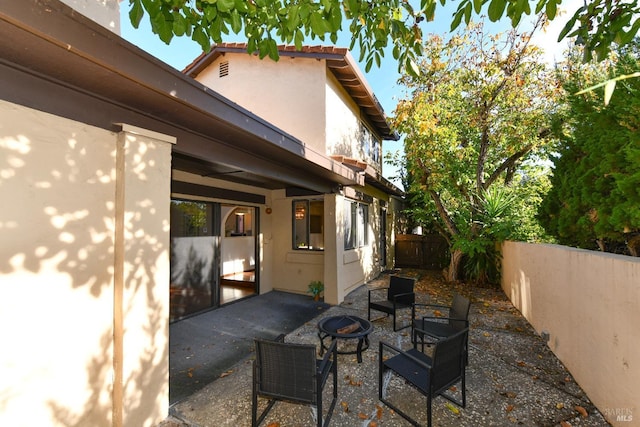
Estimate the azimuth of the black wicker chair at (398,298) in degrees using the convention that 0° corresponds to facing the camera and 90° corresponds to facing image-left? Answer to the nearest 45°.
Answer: approximately 45°

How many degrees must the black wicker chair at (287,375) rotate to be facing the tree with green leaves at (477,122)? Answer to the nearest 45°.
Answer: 0° — it already faces it

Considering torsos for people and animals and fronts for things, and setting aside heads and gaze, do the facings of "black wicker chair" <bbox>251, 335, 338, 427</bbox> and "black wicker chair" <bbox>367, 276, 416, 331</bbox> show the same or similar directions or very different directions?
very different directions

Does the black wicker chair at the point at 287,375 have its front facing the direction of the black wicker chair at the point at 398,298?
yes

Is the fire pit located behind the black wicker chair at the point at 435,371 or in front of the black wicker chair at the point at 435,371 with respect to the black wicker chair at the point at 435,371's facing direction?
in front

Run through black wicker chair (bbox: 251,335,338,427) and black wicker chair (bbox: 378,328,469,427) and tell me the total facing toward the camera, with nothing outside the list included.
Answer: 0

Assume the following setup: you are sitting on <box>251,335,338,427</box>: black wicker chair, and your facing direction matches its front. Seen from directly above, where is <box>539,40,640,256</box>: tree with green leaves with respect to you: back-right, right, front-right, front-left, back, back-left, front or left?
front-right

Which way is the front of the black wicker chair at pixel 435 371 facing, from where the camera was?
facing away from the viewer and to the left of the viewer

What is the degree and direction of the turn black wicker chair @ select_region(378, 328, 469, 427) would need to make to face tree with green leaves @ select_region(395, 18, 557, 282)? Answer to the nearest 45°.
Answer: approximately 45° to its right

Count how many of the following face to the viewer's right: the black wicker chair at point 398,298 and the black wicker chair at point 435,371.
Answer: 0

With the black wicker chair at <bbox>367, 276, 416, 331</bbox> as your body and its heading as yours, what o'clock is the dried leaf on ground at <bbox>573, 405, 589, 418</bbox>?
The dried leaf on ground is roughly at 9 o'clock from the black wicker chair.

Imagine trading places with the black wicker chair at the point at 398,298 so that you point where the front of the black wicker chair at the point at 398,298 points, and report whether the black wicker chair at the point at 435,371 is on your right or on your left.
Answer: on your left

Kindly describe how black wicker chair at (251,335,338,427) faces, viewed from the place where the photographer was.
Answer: facing away from the viewer and to the right of the viewer
